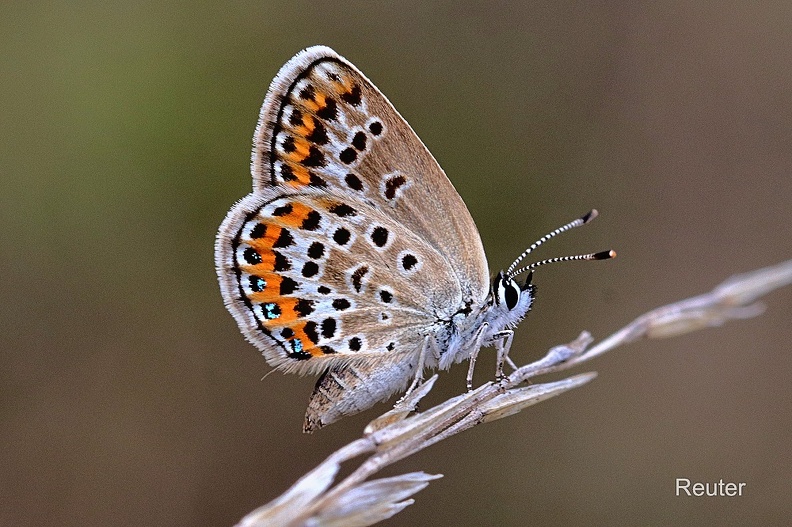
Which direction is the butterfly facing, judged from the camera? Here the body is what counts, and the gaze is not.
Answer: to the viewer's right
